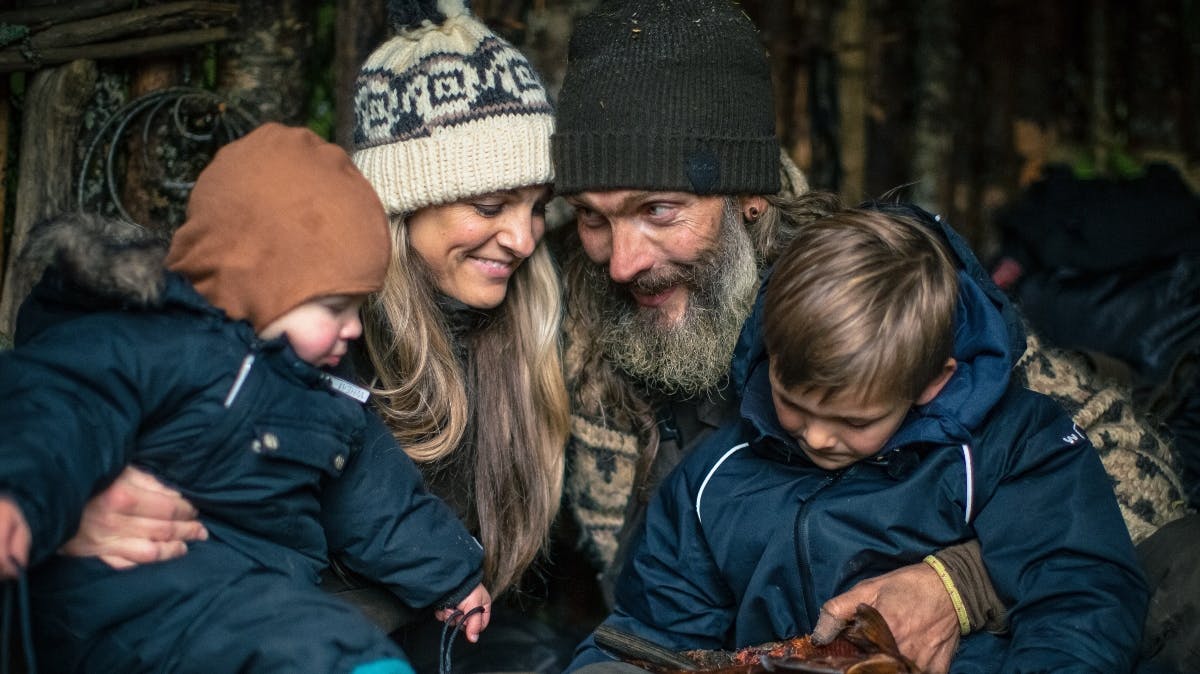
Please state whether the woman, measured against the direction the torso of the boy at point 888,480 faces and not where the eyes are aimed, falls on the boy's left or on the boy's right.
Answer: on the boy's right

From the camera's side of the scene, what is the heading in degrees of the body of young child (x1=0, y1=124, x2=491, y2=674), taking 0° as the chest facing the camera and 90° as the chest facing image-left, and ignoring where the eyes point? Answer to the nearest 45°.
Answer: approximately 315°

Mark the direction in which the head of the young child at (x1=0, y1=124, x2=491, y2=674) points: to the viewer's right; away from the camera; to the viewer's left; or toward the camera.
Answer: to the viewer's right

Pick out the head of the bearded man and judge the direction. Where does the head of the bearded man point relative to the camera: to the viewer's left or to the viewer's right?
to the viewer's left

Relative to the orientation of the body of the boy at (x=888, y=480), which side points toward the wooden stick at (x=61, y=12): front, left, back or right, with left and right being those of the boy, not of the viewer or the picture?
right

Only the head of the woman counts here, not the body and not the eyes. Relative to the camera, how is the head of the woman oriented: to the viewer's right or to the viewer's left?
to the viewer's right

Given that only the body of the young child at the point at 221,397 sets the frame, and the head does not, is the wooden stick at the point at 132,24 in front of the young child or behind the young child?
behind
